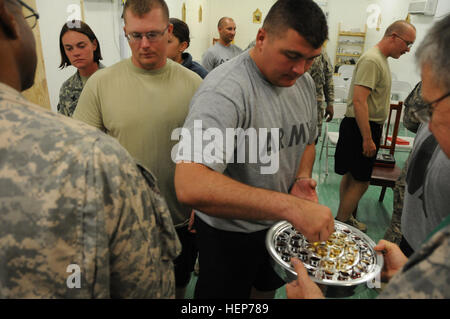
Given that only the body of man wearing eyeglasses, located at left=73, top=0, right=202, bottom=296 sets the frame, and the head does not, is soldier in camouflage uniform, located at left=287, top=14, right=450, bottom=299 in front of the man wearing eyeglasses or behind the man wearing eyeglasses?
in front

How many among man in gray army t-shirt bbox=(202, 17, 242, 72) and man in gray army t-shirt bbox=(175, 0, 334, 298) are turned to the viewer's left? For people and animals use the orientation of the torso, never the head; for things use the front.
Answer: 0

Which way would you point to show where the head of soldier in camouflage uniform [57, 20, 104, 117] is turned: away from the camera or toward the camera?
toward the camera

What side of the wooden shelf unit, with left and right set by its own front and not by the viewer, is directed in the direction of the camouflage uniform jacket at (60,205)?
front

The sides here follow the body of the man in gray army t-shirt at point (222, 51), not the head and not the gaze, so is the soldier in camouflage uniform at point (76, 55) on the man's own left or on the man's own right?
on the man's own right

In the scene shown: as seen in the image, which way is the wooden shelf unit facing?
toward the camera

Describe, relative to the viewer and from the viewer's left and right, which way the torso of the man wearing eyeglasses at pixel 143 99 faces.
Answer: facing the viewer

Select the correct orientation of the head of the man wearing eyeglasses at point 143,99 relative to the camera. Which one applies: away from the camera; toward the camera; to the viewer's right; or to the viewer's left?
toward the camera

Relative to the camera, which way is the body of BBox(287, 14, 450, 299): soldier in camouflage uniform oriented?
to the viewer's left

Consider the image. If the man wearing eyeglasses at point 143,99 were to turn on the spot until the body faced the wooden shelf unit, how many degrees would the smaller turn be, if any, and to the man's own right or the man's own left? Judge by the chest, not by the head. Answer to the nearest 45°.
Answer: approximately 135° to the man's own left

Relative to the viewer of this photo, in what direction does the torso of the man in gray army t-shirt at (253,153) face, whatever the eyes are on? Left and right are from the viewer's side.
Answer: facing the viewer and to the right of the viewer

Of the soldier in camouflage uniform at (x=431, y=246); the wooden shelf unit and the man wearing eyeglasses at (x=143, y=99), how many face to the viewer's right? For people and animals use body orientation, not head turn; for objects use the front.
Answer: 0

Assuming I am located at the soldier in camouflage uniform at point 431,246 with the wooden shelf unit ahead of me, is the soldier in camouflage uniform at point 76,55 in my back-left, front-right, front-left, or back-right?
front-left

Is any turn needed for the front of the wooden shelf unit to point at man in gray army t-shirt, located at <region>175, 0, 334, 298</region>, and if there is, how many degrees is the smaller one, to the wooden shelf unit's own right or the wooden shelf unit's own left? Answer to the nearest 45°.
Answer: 0° — it already faces them
